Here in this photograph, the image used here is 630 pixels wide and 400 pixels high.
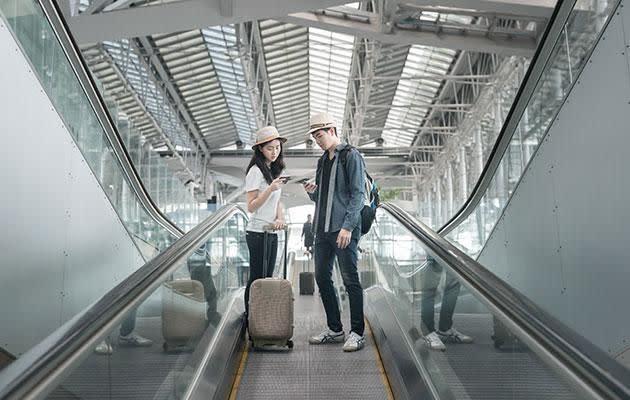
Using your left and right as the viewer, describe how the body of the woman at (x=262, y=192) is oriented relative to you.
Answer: facing the viewer and to the right of the viewer

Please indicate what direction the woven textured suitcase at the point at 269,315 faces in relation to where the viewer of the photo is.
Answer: facing the viewer

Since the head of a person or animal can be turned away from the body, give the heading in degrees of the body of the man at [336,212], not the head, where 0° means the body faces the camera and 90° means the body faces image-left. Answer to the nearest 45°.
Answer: approximately 45°

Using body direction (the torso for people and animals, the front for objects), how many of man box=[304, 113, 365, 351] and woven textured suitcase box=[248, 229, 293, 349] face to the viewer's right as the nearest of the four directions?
0

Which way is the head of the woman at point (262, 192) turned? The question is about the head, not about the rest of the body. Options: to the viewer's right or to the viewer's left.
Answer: to the viewer's right

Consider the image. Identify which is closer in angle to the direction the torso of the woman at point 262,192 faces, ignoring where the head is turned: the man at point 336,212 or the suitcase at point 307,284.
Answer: the man
